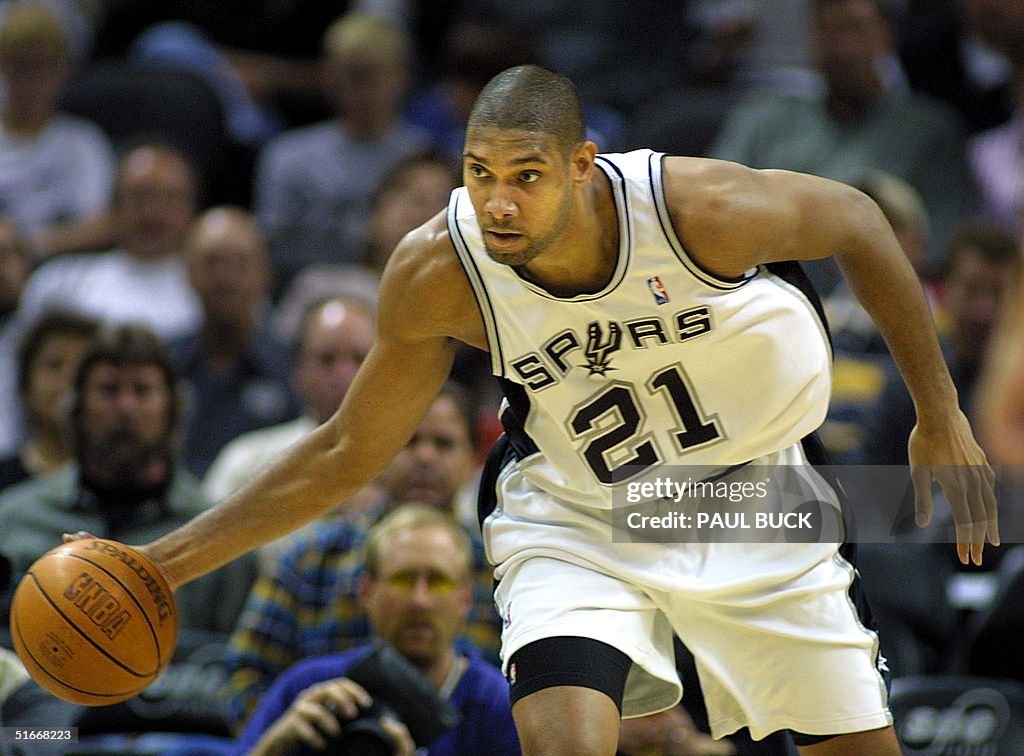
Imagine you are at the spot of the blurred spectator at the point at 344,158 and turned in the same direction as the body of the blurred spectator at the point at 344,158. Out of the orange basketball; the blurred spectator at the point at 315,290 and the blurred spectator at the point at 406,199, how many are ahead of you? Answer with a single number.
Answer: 3

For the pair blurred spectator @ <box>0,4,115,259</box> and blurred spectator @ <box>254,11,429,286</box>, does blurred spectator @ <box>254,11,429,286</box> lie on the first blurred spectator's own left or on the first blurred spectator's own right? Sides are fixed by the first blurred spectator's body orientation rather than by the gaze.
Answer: on the first blurred spectator's own left

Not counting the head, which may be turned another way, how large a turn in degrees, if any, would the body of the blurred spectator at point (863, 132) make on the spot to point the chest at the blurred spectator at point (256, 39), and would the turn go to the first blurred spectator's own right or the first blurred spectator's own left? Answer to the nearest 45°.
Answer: approximately 135° to the first blurred spectator's own right

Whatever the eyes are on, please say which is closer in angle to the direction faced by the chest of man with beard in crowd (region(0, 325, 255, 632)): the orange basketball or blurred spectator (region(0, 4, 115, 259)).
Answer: the orange basketball

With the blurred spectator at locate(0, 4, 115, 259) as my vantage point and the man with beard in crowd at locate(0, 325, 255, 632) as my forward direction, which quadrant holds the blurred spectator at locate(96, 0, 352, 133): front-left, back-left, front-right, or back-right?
back-left

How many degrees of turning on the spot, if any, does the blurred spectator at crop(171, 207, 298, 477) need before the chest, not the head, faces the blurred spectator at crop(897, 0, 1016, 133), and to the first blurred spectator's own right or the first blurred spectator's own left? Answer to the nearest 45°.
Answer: approximately 90° to the first blurred spectator's own left
